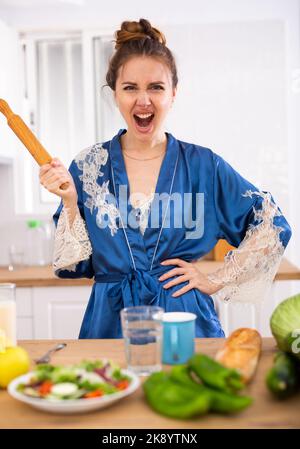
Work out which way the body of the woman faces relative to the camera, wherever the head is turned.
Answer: toward the camera

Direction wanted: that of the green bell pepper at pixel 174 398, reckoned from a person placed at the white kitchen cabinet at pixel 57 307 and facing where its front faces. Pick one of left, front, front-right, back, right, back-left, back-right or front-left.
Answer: front

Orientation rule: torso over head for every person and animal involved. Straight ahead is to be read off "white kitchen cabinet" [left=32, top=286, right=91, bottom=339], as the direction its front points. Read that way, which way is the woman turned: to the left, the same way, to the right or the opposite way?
the same way

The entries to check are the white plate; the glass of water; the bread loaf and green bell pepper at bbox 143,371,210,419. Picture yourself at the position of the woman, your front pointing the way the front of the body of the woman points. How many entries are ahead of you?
4

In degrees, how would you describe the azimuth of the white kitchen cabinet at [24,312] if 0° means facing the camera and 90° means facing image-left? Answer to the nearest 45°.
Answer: approximately 0°

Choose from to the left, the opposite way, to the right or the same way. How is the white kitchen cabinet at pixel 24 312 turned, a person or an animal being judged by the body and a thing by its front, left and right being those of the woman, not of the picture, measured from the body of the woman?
the same way

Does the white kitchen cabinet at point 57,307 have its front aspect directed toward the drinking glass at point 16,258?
no

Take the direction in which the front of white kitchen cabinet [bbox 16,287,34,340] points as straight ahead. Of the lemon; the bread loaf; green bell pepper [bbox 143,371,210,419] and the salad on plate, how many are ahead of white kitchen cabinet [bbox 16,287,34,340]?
4

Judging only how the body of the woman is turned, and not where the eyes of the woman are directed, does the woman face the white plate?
yes

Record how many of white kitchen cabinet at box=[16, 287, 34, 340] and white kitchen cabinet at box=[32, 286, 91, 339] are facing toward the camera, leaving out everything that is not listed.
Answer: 2

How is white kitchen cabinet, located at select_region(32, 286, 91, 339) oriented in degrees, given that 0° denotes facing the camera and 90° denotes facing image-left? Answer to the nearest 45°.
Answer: approximately 0°

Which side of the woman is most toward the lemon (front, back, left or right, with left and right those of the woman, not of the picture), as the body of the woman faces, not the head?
front

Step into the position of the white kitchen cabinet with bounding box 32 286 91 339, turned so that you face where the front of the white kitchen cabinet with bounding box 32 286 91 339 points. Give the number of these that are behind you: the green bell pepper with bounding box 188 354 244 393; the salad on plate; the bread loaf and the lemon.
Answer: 0

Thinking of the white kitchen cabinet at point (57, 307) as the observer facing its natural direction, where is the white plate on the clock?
The white plate is roughly at 12 o'clock from the white kitchen cabinet.

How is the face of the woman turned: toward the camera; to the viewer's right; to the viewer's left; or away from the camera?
toward the camera
